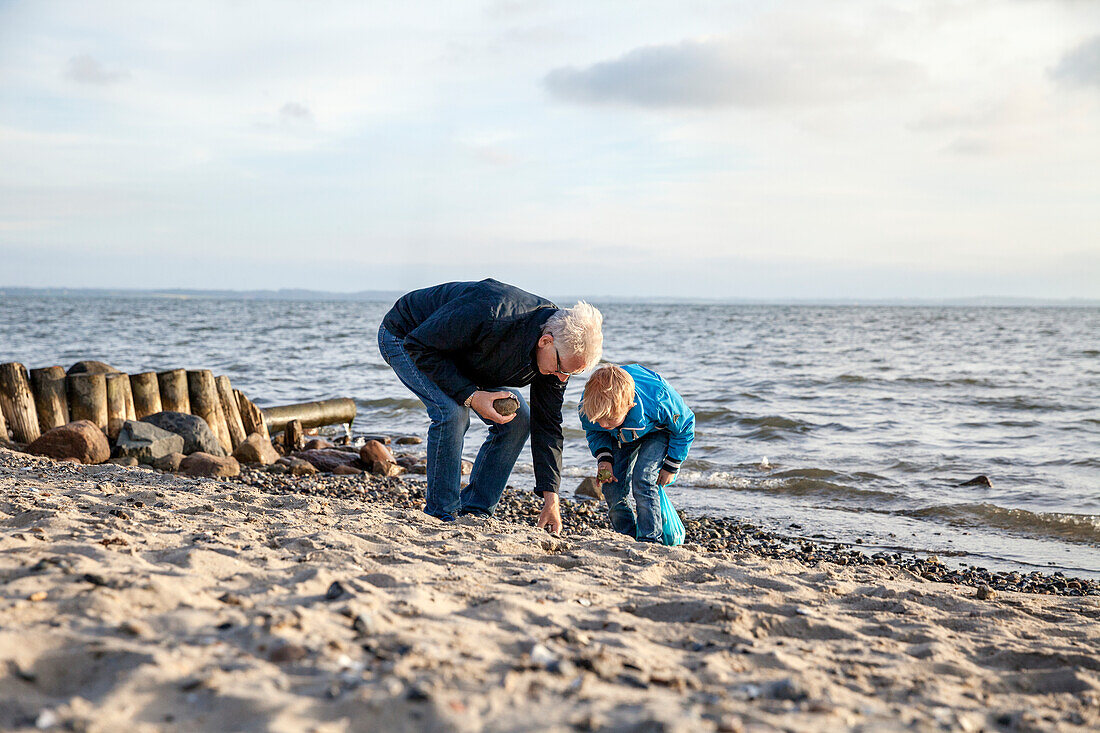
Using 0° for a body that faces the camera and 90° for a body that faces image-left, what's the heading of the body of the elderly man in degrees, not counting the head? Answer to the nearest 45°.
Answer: approximately 315°

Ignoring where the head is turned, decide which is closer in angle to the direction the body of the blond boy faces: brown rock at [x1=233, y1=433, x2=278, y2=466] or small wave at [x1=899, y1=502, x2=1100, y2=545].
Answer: the brown rock

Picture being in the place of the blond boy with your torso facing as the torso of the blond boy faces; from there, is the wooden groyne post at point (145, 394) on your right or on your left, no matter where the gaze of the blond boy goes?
on your right

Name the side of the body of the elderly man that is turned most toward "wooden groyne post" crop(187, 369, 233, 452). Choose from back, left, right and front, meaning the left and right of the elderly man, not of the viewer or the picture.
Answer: back

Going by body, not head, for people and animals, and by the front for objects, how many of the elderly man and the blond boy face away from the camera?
0

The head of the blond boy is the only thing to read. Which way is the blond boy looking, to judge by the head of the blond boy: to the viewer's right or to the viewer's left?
to the viewer's left

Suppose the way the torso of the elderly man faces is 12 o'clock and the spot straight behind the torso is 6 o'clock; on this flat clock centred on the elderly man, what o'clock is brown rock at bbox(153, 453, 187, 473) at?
The brown rock is roughly at 6 o'clock from the elderly man.

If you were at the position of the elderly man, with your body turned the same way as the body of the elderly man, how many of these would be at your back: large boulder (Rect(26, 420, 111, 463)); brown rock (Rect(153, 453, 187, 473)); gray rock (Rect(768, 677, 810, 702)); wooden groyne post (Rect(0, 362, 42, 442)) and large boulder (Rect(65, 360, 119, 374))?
4

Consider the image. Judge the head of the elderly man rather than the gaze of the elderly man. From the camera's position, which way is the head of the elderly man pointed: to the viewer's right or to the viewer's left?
to the viewer's right

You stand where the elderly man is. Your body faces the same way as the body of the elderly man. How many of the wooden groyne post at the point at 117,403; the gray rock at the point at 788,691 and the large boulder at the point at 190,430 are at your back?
2

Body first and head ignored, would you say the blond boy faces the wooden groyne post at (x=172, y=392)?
no

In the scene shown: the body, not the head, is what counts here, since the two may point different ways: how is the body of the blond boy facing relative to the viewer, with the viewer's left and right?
facing the viewer and to the left of the viewer

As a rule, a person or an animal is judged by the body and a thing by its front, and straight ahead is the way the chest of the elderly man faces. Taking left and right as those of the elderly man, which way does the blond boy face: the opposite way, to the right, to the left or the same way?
to the right

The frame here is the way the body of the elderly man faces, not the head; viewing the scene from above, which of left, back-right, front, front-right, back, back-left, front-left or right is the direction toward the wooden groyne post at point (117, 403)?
back

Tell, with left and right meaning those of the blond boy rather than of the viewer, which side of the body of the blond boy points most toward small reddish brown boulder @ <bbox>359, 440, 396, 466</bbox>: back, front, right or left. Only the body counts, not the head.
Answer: right

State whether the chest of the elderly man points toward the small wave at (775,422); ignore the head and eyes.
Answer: no

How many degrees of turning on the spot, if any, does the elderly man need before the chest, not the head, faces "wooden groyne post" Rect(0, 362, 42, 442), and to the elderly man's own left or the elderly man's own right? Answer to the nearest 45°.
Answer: approximately 180°
